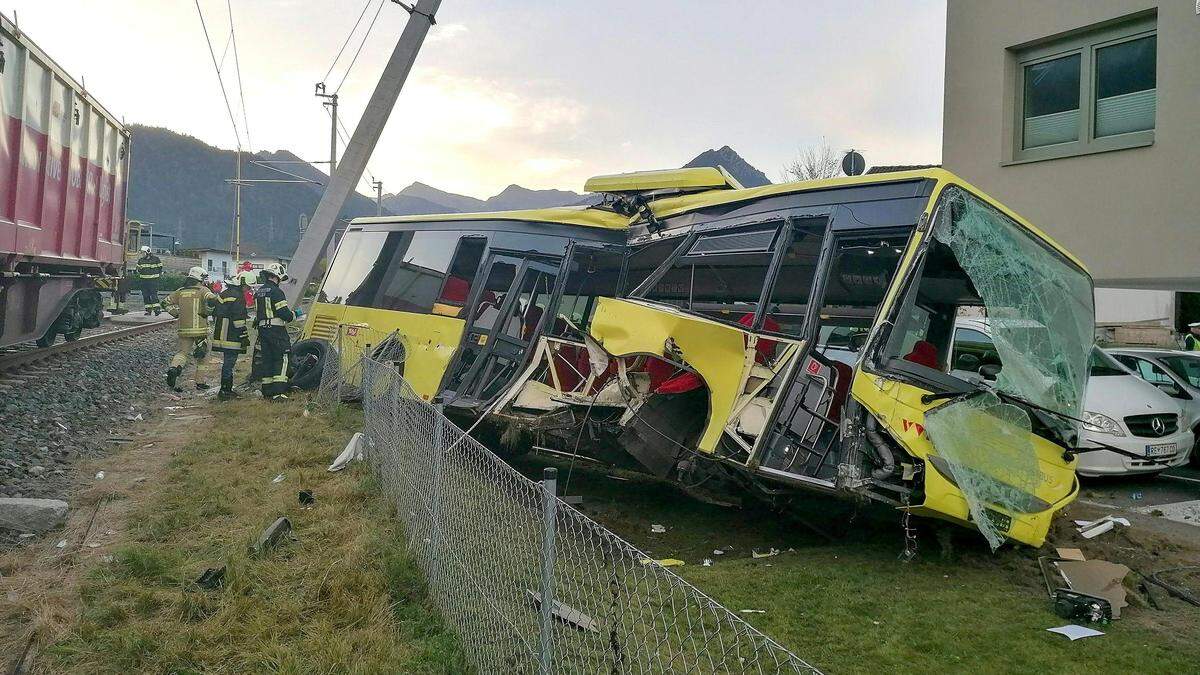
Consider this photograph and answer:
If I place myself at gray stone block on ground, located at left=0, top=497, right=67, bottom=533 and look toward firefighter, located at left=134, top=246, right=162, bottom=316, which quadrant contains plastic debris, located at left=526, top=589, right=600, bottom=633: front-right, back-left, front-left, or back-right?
back-right

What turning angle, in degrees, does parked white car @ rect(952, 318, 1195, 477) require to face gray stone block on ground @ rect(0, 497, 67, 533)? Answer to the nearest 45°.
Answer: approximately 90° to its right

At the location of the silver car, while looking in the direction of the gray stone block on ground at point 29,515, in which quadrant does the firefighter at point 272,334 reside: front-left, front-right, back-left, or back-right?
front-right

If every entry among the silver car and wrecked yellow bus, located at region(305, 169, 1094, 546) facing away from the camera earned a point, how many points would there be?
0

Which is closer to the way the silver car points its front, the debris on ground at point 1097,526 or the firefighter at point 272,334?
the debris on ground

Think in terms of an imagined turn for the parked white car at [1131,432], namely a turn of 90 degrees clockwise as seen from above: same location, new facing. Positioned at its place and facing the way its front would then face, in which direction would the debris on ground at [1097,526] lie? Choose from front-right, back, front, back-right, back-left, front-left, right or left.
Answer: front-left

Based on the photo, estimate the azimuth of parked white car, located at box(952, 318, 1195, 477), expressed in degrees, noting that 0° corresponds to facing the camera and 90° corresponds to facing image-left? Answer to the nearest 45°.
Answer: approximately 315°

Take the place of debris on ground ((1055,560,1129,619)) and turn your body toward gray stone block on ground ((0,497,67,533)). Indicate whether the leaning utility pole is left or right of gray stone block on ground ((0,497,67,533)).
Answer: right

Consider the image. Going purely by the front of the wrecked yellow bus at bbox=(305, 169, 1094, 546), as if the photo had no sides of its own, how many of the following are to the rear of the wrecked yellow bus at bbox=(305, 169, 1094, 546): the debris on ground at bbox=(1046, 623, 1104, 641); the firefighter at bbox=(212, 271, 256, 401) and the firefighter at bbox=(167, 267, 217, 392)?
2

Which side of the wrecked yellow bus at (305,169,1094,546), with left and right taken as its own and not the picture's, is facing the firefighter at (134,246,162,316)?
back

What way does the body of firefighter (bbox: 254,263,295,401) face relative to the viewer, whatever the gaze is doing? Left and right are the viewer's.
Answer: facing away from the viewer and to the right of the viewer

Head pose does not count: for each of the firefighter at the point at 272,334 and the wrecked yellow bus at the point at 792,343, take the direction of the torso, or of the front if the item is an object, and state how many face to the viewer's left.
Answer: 0

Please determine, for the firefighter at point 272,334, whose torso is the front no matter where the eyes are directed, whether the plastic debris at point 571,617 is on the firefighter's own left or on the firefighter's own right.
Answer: on the firefighter's own right

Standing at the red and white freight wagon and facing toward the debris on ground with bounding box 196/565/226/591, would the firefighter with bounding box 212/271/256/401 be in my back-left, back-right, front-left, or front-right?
front-left
